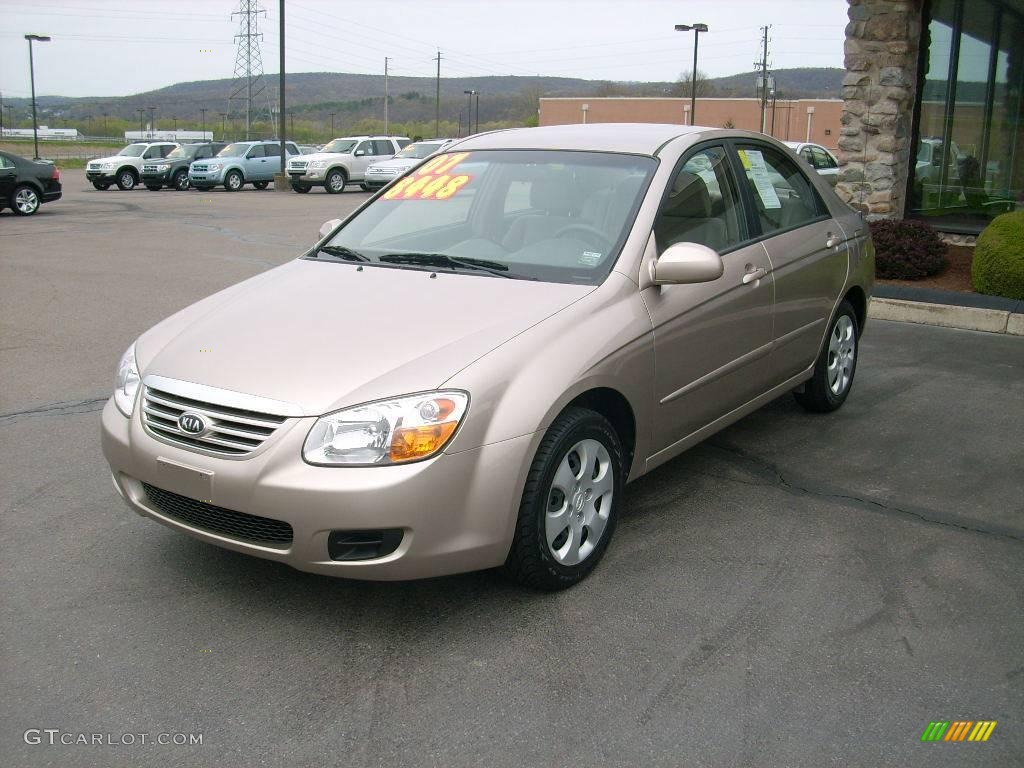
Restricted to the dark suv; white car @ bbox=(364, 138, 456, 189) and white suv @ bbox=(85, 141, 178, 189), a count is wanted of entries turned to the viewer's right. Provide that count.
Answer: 0

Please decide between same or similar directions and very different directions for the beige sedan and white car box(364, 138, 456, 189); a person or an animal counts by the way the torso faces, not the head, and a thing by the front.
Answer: same or similar directions

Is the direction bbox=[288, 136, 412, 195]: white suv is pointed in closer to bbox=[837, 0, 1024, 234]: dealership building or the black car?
the black car

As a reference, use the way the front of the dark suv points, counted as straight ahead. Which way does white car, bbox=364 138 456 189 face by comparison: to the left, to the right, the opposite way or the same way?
the same way

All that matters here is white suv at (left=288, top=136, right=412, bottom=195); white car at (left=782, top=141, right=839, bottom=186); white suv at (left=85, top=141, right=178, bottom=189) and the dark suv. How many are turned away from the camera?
0

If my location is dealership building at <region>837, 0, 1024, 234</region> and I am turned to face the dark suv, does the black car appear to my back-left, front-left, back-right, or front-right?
front-left

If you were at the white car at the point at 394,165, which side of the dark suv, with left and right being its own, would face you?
left

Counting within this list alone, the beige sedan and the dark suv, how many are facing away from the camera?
0

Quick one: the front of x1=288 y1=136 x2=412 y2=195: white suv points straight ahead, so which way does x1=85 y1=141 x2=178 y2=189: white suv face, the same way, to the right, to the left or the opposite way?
the same way

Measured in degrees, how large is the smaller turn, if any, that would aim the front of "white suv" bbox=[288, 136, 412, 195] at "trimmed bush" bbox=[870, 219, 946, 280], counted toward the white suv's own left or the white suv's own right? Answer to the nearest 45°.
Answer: approximately 45° to the white suv's own left

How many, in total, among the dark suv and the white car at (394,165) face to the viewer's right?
0

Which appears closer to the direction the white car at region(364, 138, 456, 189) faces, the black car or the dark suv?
the black car

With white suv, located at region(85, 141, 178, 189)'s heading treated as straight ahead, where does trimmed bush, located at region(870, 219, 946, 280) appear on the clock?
The trimmed bush is roughly at 10 o'clock from the white suv.

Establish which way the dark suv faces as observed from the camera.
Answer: facing the viewer and to the left of the viewer

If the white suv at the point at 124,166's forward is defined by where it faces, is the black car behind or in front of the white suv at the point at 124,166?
in front
